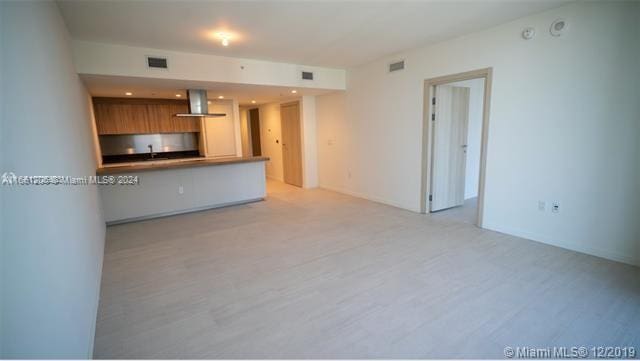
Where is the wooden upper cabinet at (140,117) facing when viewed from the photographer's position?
facing the viewer

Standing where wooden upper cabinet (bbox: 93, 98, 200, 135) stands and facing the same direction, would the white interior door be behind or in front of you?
in front

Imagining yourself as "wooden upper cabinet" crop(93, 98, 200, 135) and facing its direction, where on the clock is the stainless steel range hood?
The stainless steel range hood is roughly at 11 o'clock from the wooden upper cabinet.

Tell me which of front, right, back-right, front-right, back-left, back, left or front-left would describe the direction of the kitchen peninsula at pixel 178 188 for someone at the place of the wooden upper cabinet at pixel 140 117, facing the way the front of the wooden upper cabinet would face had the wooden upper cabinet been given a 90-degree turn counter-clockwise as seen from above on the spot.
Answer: right
